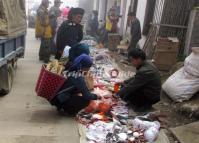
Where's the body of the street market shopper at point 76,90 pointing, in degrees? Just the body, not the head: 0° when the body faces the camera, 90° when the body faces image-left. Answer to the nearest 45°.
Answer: approximately 270°

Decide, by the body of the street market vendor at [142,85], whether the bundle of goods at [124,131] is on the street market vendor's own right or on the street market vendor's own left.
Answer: on the street market vendor's own left

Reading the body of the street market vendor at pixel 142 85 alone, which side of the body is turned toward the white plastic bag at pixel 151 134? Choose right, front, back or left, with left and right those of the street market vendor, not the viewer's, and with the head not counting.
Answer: left

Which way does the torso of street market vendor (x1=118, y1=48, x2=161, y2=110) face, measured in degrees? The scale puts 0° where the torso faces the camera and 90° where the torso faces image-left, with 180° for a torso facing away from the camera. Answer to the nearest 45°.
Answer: approximately 90°

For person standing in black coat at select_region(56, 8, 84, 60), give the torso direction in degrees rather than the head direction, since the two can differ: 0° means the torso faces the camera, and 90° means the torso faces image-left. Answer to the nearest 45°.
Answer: approximately 315°
